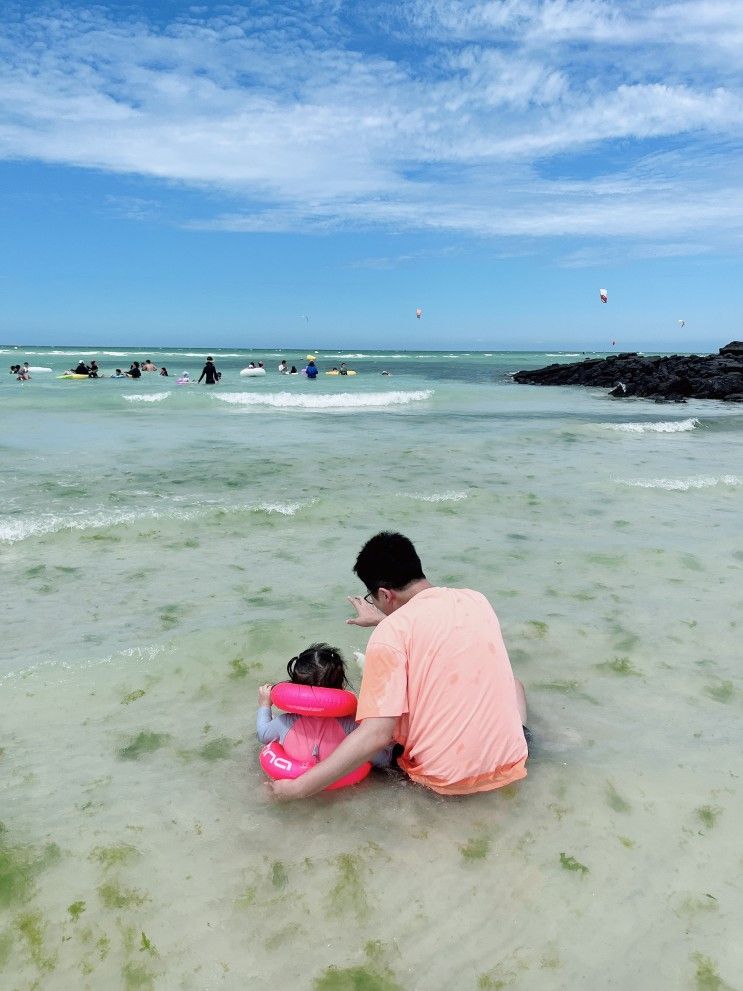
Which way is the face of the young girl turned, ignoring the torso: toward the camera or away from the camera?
away from the camera

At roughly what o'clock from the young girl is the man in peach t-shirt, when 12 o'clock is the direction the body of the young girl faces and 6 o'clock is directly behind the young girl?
The man in peach t-shirt is roughly at 4 o'clock from the young girl.

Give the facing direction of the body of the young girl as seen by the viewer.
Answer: away from the camera

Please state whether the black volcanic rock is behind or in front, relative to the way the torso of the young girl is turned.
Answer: in front

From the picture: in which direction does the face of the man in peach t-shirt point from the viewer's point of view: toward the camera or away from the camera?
away from the camera

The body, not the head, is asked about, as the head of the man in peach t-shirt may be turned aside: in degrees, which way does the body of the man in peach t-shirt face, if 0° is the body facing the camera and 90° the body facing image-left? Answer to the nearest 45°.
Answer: approximately 135°

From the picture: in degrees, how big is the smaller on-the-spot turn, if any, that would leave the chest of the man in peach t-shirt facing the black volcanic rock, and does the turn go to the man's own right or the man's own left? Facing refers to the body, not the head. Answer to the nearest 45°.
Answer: approximately 45° to the man's own right

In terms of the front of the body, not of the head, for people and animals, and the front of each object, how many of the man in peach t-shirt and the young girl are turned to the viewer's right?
0
